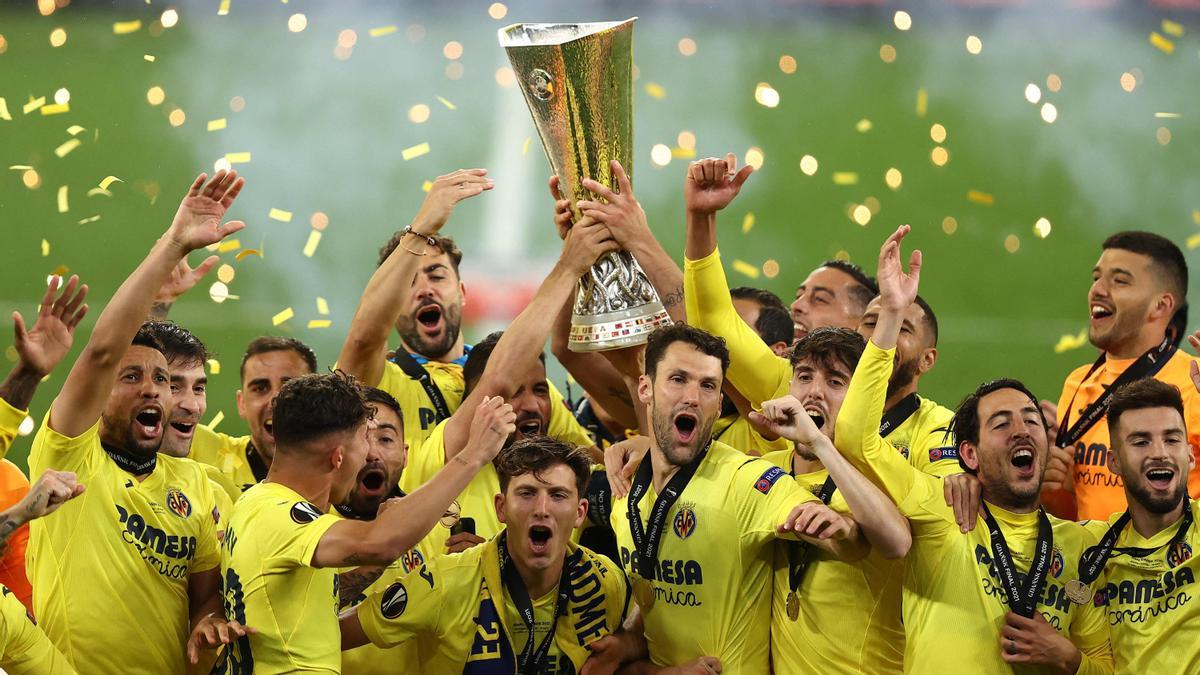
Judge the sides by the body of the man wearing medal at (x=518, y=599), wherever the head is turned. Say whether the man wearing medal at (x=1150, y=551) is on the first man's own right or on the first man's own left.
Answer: on the first man's own left

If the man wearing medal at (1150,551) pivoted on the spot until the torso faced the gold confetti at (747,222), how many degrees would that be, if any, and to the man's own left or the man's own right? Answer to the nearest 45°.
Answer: approximately 135° to the man's own right

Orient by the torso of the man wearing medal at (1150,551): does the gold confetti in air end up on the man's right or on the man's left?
on the man's right

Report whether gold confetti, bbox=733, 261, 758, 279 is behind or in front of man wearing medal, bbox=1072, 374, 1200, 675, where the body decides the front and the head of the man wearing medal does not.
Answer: behind

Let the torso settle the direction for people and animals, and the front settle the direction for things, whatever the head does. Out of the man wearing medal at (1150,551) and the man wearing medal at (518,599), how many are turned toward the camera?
2

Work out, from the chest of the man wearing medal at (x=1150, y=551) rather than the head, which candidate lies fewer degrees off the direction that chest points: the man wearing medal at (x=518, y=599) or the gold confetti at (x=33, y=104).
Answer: the man wearing medal

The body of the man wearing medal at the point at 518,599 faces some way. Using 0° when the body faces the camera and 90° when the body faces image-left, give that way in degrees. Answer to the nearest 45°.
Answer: approximately 0°
